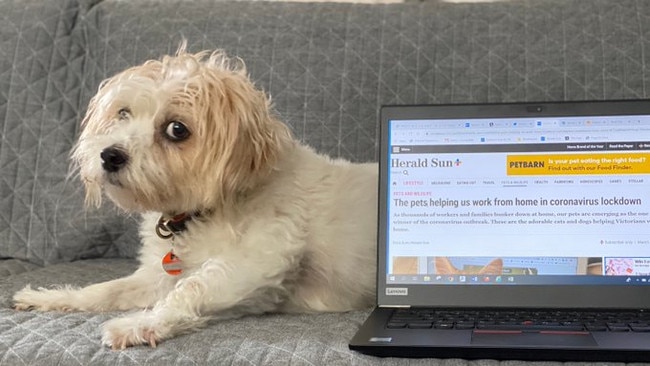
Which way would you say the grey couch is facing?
toward the camera

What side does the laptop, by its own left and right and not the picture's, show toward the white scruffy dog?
right

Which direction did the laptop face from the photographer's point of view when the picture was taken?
facing the viewer
